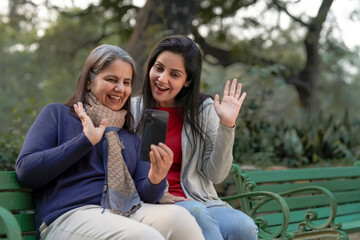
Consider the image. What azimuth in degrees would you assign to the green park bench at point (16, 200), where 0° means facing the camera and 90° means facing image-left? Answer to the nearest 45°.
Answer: approximately 315°

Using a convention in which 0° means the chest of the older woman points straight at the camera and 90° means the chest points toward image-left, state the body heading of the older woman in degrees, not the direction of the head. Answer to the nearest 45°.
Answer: approximately 315°

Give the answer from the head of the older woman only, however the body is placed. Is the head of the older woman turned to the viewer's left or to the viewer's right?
to the viewer's right

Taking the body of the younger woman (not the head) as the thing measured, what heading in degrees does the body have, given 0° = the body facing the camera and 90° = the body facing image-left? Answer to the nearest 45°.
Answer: approximately 0°
